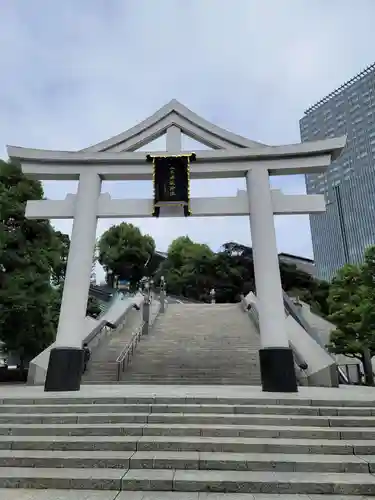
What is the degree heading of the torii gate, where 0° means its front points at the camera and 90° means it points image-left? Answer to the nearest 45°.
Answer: approximately 0°

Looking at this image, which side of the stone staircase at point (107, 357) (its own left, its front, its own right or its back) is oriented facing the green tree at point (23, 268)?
right

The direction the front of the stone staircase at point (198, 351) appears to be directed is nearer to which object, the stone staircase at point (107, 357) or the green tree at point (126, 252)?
the stone staircase

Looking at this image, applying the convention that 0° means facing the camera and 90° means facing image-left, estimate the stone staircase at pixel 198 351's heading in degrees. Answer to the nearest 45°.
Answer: approximately 0°

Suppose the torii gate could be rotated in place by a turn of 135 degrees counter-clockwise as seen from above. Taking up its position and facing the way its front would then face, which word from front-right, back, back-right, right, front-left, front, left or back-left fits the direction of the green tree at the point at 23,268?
left

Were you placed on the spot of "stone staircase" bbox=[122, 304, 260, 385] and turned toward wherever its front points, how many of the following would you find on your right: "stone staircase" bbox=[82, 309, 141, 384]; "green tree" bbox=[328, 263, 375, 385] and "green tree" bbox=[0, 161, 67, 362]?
2

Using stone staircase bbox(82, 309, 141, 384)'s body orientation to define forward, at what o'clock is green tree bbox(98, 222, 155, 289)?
The green tree is roughly at 6 o'clock from the stone staircase.

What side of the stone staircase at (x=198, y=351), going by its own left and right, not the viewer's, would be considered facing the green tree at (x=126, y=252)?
back

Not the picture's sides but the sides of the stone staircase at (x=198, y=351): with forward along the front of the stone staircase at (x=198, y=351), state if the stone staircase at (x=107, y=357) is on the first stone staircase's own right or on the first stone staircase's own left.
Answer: on the first stone staircase's own right
